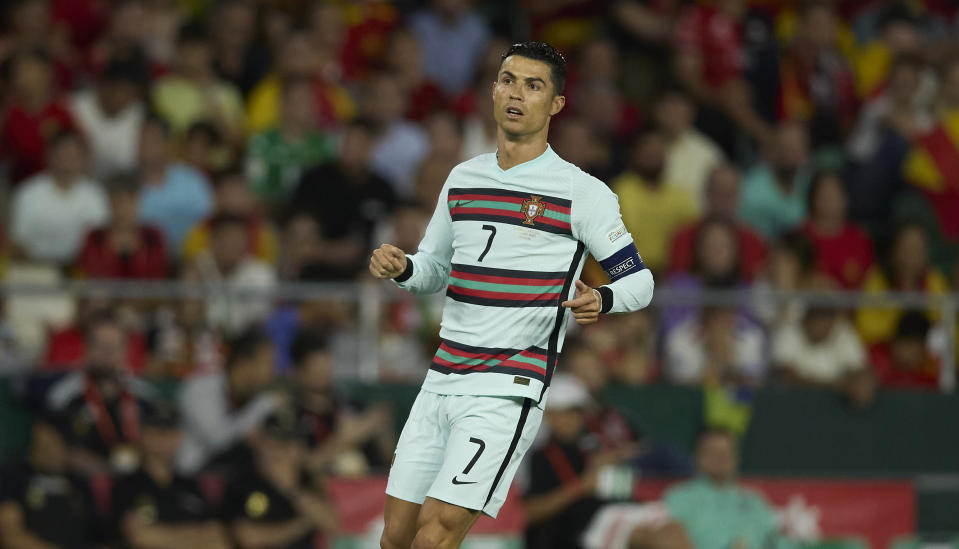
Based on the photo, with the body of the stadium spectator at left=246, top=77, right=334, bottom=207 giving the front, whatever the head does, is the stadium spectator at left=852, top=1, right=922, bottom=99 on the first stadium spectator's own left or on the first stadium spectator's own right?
on the first stadium spectator's own left

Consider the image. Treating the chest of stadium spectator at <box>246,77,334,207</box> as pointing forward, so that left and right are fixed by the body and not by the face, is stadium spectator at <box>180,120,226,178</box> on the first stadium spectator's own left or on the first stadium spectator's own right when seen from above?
on the first stadium spectator's own right

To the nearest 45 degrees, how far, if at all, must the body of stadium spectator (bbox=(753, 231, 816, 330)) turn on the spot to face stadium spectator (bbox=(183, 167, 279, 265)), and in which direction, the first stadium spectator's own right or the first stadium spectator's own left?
approximately 45° to the first stadium spectator's own right

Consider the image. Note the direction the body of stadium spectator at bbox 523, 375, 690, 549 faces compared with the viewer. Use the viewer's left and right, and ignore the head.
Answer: facing the viewer and to the right of the viewer

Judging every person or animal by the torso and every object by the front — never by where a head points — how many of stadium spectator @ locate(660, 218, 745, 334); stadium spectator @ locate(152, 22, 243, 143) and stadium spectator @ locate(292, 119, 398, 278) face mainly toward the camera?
3

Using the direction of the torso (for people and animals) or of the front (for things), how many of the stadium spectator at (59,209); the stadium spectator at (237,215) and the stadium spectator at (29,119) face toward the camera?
3

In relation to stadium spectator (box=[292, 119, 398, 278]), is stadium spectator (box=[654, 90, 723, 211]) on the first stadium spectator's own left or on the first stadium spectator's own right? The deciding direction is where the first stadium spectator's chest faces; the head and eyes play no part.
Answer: on the first stadium spectator's own left

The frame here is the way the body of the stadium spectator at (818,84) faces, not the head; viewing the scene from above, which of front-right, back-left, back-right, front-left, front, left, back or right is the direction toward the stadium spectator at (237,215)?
front-right
